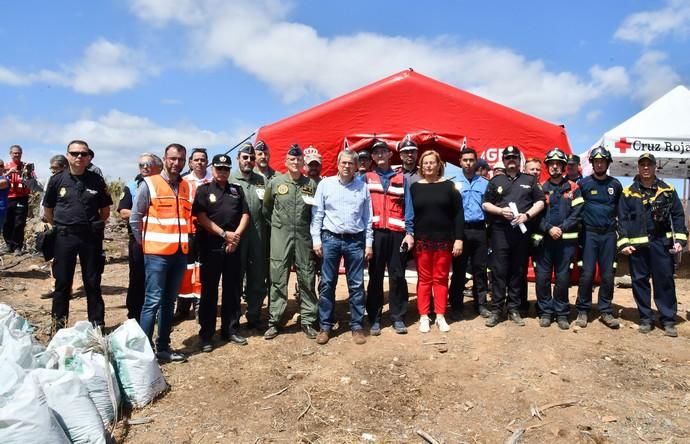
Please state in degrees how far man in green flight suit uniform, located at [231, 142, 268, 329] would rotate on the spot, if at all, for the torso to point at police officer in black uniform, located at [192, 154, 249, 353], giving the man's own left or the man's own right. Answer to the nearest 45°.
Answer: approximately 45° to the man's own right

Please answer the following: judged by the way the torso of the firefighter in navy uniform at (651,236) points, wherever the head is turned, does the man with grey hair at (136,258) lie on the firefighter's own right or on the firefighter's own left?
on the firefighter's own right

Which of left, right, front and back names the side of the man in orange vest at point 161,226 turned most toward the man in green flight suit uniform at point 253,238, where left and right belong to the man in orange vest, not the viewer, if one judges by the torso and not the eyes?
left

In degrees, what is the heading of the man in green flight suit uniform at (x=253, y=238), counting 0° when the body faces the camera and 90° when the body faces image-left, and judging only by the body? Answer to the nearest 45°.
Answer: approximately 0°

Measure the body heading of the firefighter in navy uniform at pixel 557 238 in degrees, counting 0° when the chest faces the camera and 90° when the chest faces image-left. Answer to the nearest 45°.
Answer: approximately 0°

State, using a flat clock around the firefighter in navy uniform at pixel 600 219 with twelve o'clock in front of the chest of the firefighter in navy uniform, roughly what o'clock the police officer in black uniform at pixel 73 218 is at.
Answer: The police officer in black uniform is roughly at 2 o'clock from the firefighter in navy uniform.

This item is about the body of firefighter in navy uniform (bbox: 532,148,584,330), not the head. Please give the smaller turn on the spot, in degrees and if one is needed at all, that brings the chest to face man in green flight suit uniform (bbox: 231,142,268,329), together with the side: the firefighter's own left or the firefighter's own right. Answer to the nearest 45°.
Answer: approximately 45° to the firefighter's own right

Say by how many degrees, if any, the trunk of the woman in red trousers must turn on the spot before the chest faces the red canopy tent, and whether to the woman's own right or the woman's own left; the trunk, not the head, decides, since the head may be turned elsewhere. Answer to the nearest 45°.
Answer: approximately 180°
